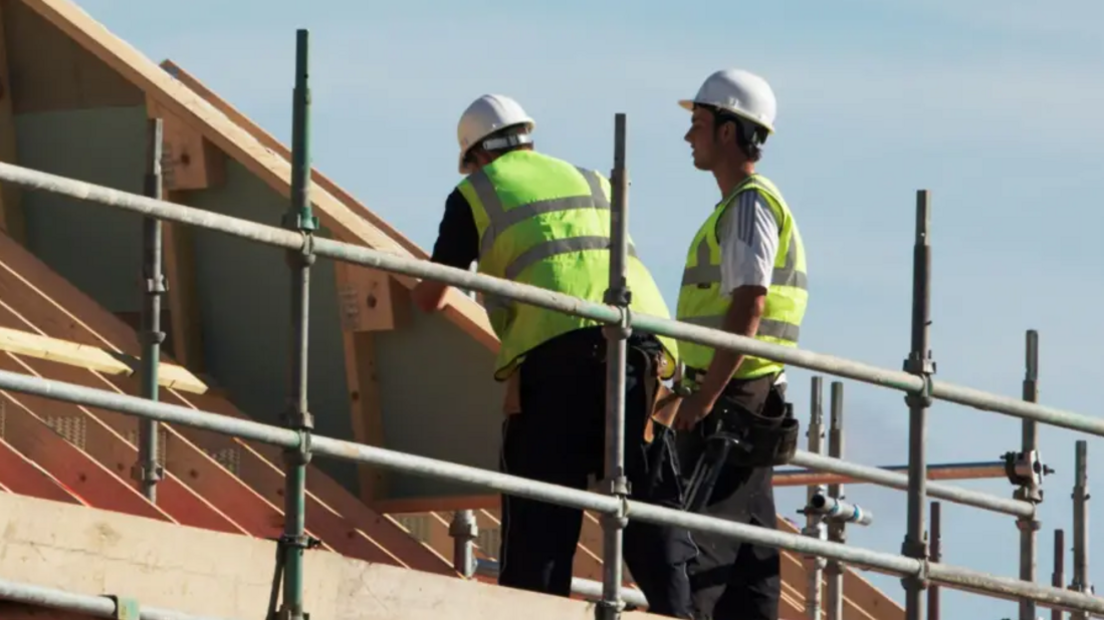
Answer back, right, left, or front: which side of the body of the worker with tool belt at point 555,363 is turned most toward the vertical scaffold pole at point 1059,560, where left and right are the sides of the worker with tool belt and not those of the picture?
right

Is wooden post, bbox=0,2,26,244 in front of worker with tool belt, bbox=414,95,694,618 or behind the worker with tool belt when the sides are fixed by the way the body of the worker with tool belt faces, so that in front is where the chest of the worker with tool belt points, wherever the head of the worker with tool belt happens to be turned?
in front

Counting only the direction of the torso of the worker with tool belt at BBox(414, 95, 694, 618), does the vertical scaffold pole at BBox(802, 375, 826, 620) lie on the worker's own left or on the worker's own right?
on the worker's own right

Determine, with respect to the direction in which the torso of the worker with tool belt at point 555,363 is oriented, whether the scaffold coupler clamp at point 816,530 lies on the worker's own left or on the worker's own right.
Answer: on the worker's own right

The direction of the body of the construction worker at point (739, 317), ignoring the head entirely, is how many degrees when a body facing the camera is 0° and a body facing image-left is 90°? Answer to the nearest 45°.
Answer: approximately 90°

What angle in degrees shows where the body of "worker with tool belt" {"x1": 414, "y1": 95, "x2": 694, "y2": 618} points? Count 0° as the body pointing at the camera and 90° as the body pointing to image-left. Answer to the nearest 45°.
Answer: approximately 135°

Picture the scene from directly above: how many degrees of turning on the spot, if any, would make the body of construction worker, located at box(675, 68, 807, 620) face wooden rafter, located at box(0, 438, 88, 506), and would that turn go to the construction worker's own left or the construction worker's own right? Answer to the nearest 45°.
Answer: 0° — they already face it

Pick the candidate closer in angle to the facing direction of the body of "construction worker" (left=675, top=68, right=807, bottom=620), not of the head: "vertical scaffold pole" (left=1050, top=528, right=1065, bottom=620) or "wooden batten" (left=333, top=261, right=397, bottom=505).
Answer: the wooden batten

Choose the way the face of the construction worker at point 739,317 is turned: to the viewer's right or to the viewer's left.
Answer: to the viewer's left

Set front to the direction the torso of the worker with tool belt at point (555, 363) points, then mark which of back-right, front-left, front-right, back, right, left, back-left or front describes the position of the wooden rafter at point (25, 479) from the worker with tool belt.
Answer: front-left

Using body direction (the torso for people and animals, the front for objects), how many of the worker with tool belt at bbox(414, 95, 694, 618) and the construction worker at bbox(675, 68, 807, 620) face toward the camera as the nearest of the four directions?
0

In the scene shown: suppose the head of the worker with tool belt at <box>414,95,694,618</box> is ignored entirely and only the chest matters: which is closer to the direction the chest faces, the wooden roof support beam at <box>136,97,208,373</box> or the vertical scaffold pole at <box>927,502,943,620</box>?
the wooden roof support beam
